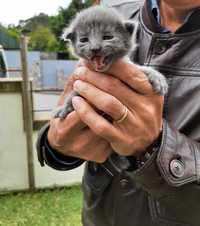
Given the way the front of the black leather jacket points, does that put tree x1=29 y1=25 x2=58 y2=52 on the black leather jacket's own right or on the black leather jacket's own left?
on the black leather jacket's own right

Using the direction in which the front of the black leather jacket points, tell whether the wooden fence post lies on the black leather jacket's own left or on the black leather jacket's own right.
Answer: on the black leather jacket's own right

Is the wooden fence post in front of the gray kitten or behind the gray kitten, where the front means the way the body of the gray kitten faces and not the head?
behind
